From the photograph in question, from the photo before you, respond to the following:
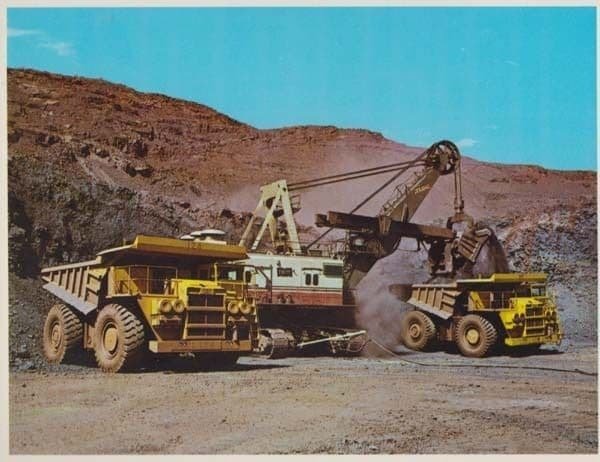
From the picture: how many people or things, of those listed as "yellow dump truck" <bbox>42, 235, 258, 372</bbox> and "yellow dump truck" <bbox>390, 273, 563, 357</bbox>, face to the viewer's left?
0

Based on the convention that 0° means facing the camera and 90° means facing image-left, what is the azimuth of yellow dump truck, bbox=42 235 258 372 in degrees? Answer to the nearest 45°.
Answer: approximately 315°

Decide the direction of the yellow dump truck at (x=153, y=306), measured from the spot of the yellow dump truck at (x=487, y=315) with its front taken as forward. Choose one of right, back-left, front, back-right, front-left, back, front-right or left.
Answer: right

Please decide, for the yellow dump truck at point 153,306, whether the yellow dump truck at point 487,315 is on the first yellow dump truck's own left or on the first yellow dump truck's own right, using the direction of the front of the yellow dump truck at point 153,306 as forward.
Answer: on the first yellow dump truck's own left

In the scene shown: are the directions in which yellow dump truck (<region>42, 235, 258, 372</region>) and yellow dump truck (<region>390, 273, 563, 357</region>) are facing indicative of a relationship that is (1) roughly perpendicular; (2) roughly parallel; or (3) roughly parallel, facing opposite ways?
roughly parallel
